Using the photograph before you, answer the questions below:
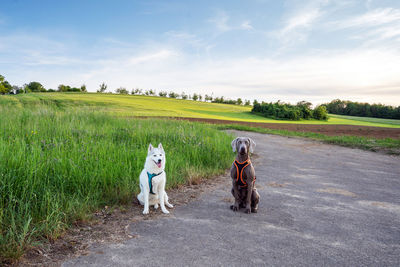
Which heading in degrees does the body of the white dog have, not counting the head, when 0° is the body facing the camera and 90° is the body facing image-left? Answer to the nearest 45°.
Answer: approximately 0°

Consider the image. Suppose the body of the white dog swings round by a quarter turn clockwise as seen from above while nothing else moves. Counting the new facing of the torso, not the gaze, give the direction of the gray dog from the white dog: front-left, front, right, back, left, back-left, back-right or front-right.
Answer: back
